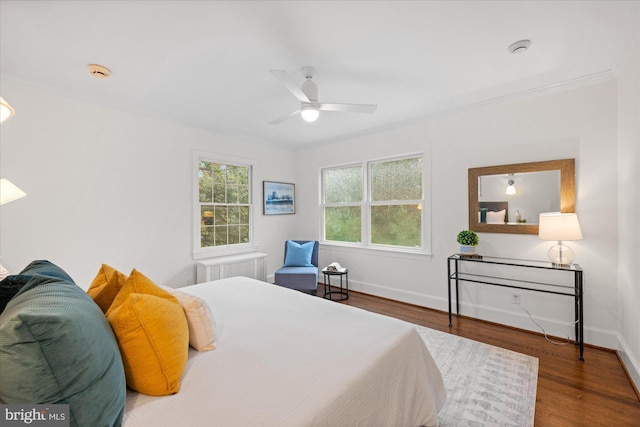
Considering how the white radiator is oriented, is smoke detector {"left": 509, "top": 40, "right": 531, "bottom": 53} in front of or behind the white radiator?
in front

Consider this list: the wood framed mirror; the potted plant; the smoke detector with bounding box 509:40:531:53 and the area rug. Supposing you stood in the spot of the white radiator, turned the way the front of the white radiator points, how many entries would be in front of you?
4

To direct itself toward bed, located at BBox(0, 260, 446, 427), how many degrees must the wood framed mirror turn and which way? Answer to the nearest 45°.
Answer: approximately 45° to its left

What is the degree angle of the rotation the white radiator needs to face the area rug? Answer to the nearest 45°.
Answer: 0° — it already faces it

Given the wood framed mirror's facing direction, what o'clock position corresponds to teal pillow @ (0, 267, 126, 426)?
The teal pillow is roughly at 11 o'clock from the wood framed mirror.

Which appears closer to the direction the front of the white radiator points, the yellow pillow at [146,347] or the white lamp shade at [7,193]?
the yellow pillow

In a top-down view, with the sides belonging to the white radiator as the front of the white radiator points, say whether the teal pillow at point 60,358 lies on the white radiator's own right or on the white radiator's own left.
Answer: on the white radiator's own right

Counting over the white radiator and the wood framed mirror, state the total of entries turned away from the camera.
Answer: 0

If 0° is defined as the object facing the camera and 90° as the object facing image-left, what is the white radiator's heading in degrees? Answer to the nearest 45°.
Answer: approximately 315°

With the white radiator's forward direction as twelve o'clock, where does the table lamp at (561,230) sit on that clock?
The table lamp is roughly at 12 o'clock from the white radiator.

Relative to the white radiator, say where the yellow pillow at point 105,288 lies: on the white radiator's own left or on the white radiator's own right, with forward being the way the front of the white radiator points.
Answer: on the white radiator's own right

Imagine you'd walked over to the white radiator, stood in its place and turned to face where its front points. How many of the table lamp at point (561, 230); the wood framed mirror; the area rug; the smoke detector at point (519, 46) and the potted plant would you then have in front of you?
5
